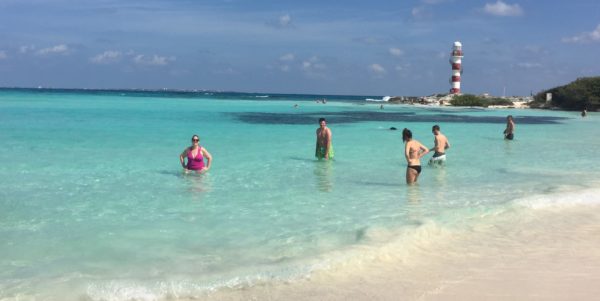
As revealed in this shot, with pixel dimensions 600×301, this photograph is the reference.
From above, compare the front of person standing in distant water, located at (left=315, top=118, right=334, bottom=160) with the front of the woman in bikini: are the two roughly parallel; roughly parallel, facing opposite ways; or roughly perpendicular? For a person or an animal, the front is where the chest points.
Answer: roughly perpendicular

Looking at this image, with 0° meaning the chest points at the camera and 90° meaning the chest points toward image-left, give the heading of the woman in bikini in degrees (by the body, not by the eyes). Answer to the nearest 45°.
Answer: approximately 135°

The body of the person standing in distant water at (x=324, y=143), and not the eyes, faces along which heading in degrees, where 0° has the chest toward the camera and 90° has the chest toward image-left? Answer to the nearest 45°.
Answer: approximately 45°

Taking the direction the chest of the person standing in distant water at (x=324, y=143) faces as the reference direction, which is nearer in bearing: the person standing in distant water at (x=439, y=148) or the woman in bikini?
the woman in bikini

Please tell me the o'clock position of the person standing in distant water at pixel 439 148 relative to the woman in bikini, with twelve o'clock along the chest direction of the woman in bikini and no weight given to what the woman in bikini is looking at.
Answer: The person standing in distant water is roughly at 2 o'clock from the woman in bikini.

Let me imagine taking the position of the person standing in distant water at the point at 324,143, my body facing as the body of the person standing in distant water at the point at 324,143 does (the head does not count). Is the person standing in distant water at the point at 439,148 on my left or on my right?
on my left

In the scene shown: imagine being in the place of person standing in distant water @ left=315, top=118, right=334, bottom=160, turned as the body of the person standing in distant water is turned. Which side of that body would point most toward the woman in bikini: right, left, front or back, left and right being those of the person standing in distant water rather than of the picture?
left

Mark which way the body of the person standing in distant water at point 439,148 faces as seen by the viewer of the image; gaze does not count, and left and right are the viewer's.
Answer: facing away from the viewer and to the left of the viewer
